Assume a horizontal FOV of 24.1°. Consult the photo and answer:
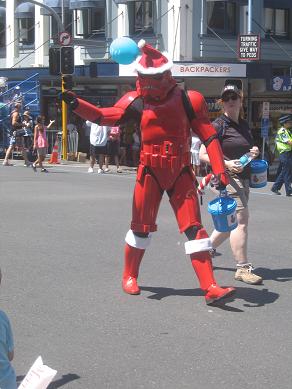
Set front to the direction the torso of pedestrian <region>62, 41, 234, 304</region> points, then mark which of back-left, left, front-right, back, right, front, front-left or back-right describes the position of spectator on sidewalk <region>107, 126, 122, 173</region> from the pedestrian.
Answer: back

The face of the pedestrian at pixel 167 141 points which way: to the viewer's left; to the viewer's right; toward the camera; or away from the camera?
toward the camera

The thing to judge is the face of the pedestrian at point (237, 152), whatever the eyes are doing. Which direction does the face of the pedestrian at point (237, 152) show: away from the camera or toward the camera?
toward the camera

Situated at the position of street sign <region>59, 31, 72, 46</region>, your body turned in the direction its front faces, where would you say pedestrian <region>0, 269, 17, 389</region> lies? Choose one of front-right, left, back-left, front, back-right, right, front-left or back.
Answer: front

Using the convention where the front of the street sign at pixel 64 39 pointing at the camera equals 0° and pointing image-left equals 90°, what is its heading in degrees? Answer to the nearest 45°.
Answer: approximately 0°

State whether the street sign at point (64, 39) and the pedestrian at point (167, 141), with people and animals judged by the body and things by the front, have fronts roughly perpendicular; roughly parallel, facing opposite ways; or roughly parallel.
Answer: roughly parallel

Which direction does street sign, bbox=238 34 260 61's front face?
toward the camera

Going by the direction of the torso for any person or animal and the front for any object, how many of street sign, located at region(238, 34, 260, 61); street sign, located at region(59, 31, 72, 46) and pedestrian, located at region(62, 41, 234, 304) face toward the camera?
3

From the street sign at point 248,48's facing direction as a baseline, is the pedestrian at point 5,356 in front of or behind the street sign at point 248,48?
in front

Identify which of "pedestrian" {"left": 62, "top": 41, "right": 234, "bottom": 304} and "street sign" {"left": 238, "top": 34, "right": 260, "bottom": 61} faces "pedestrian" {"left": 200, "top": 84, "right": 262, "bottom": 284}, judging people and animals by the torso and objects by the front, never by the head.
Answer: the street sign

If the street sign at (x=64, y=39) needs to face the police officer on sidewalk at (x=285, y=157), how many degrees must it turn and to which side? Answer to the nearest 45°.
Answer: approximately 45° to its left

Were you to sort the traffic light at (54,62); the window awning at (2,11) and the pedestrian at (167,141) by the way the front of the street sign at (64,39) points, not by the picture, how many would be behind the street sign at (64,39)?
1

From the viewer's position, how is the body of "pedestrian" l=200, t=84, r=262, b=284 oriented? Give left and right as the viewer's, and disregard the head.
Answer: facing the viewer and to the right of the viewer
